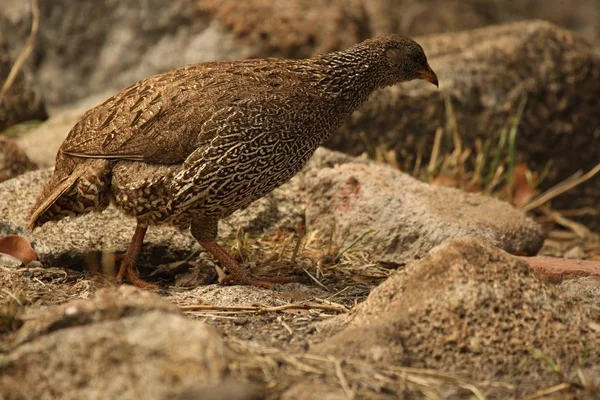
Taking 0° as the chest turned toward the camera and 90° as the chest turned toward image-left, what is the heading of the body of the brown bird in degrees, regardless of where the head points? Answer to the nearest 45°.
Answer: approximately 270°

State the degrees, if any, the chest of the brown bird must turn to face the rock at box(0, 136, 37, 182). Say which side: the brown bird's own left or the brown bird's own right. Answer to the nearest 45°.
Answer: approximately 135° to the brown bird's own left

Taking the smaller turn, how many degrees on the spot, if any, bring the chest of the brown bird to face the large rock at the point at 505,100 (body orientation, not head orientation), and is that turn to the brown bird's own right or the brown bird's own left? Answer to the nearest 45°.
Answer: approximately 45° to the brown bird's own left

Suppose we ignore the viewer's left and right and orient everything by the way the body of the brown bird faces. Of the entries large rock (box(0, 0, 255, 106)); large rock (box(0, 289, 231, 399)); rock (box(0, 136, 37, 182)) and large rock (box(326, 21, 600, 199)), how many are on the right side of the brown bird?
1

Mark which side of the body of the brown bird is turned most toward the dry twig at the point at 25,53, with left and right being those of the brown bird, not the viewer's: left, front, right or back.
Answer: left

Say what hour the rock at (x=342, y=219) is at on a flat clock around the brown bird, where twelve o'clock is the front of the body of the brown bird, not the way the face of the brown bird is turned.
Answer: The rock is roughly at 11 o'clock from the brown bird.

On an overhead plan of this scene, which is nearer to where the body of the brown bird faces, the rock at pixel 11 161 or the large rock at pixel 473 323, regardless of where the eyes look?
the large rock

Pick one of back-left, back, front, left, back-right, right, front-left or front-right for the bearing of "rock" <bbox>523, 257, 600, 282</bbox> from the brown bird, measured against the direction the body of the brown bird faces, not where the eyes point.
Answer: front

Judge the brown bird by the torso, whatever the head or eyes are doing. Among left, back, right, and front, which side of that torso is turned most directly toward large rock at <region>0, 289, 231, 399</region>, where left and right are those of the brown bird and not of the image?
right

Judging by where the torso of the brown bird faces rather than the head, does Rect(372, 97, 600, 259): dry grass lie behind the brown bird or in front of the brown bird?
in front
